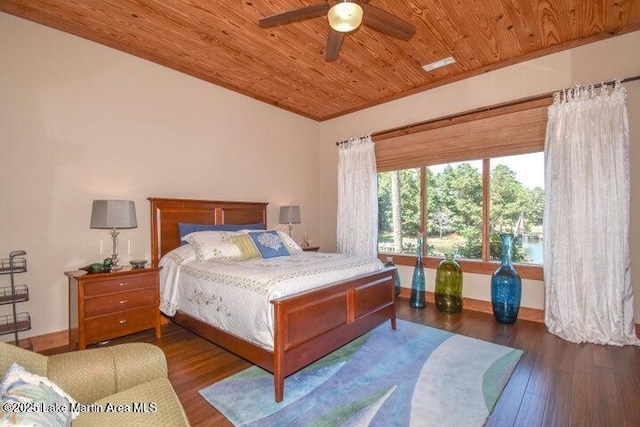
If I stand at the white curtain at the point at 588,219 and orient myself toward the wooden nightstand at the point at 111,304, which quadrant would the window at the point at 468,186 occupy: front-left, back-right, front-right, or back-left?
front-right

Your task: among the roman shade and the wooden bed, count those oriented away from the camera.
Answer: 0

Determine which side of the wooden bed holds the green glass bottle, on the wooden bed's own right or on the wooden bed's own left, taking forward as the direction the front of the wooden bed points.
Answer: on the wooden bed's own left

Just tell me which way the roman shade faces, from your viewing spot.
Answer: facing the viewer and to the left of the viewer

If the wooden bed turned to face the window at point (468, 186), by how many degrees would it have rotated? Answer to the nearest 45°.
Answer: approximately 90° to its left

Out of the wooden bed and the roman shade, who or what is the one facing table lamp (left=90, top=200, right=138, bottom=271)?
the roman shade

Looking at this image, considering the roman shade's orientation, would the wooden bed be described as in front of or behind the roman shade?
in front

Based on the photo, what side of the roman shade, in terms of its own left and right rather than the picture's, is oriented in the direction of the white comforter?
front

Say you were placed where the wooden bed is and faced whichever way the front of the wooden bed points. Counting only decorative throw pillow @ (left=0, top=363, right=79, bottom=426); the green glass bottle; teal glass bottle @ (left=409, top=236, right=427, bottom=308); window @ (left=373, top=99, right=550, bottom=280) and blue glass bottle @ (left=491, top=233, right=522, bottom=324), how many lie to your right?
1

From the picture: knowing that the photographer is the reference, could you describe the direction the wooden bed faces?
facing the viewer and to the right of the viewer

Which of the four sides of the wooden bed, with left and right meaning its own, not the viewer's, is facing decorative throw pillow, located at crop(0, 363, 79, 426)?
right

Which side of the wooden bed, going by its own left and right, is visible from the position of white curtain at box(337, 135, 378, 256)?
left

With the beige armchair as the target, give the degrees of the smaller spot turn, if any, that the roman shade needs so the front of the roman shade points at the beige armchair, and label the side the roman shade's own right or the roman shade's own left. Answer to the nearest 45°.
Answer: approximately 45° to the roman shade's own left

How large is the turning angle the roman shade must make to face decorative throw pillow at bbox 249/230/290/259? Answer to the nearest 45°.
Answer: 0° — it already faces it

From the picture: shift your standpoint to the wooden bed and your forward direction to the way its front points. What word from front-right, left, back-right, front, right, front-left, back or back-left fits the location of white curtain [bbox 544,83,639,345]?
front-left

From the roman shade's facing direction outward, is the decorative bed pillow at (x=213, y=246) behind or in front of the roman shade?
in front
